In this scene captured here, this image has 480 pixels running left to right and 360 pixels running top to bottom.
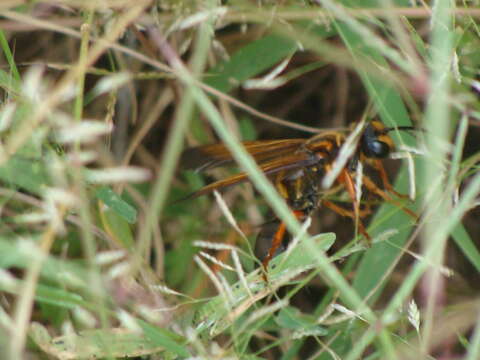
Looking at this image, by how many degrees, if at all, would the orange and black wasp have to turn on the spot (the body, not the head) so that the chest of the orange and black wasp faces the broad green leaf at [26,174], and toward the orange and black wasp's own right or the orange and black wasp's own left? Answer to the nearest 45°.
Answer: approximately 135° to the orange and black wasp's own right

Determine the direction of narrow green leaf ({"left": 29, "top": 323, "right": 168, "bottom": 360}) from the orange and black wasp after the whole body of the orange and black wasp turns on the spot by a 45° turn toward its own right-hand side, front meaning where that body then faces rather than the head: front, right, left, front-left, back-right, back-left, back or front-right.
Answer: right

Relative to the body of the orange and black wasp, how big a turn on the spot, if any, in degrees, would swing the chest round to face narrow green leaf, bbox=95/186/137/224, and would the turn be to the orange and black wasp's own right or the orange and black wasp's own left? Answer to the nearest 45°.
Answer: approximately 135° to the orange and black wasp's own right

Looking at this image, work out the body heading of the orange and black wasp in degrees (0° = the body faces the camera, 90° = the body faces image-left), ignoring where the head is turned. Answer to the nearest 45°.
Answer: approximately 270°
